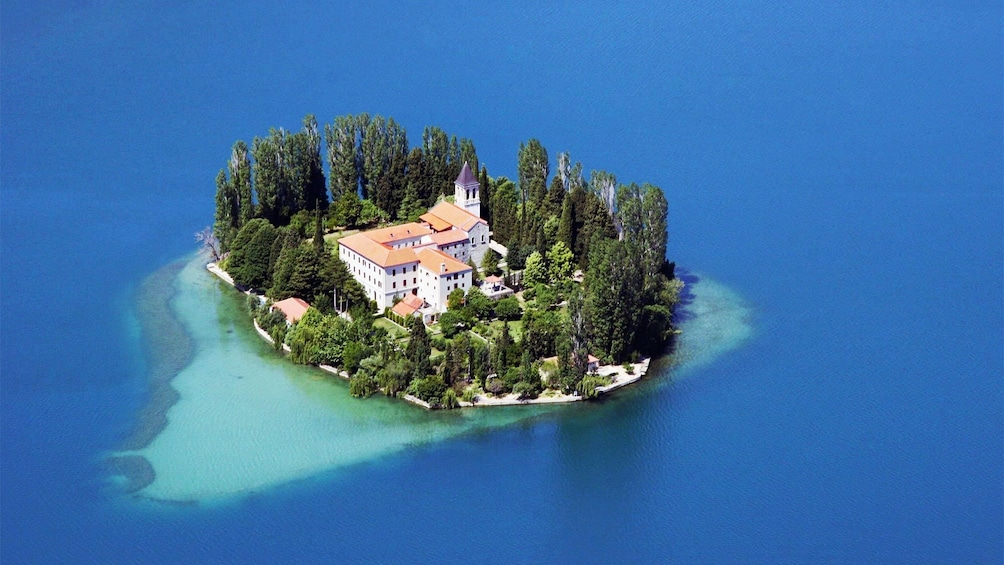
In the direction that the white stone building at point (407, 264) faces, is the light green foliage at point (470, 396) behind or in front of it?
in front

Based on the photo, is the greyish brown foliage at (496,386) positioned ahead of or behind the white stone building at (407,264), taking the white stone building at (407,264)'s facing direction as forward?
ahead
